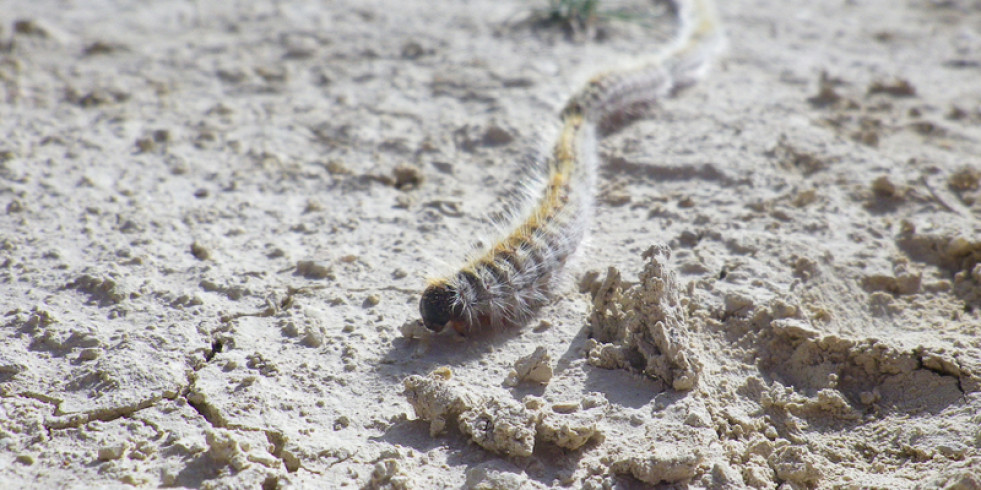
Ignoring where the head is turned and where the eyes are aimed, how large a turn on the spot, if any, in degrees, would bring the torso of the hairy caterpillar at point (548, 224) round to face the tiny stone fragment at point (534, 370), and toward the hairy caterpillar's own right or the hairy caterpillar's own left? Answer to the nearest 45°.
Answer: approximately 45° to the hairy caterpillar's own left

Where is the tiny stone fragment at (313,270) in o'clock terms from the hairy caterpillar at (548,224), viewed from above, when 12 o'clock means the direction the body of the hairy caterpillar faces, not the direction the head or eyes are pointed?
The tiny stone fragment is roughly at 1 o'clock from the hairy caterpillar.

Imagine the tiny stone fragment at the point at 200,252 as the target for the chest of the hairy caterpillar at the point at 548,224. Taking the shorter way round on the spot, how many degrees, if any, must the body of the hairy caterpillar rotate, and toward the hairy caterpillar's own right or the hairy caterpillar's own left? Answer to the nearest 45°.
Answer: approximately 45° to the hairy caterpillar's own right

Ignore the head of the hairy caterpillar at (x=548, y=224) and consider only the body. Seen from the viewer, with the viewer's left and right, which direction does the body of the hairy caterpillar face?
facing the viewer and to the left of the viewer
